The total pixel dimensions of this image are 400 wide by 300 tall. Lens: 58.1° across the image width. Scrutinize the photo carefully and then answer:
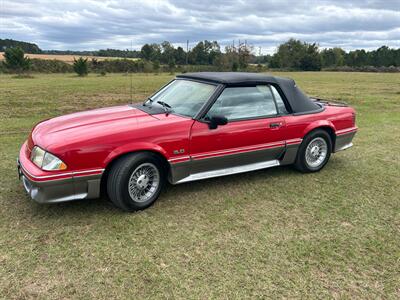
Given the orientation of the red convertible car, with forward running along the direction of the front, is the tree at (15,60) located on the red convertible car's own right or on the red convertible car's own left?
on the red convertible car's own right

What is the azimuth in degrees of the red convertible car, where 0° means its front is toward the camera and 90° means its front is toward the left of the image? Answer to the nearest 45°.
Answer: approximately 45°

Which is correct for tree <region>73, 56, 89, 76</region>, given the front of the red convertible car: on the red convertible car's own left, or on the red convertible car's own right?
on the red convertible car's own right
